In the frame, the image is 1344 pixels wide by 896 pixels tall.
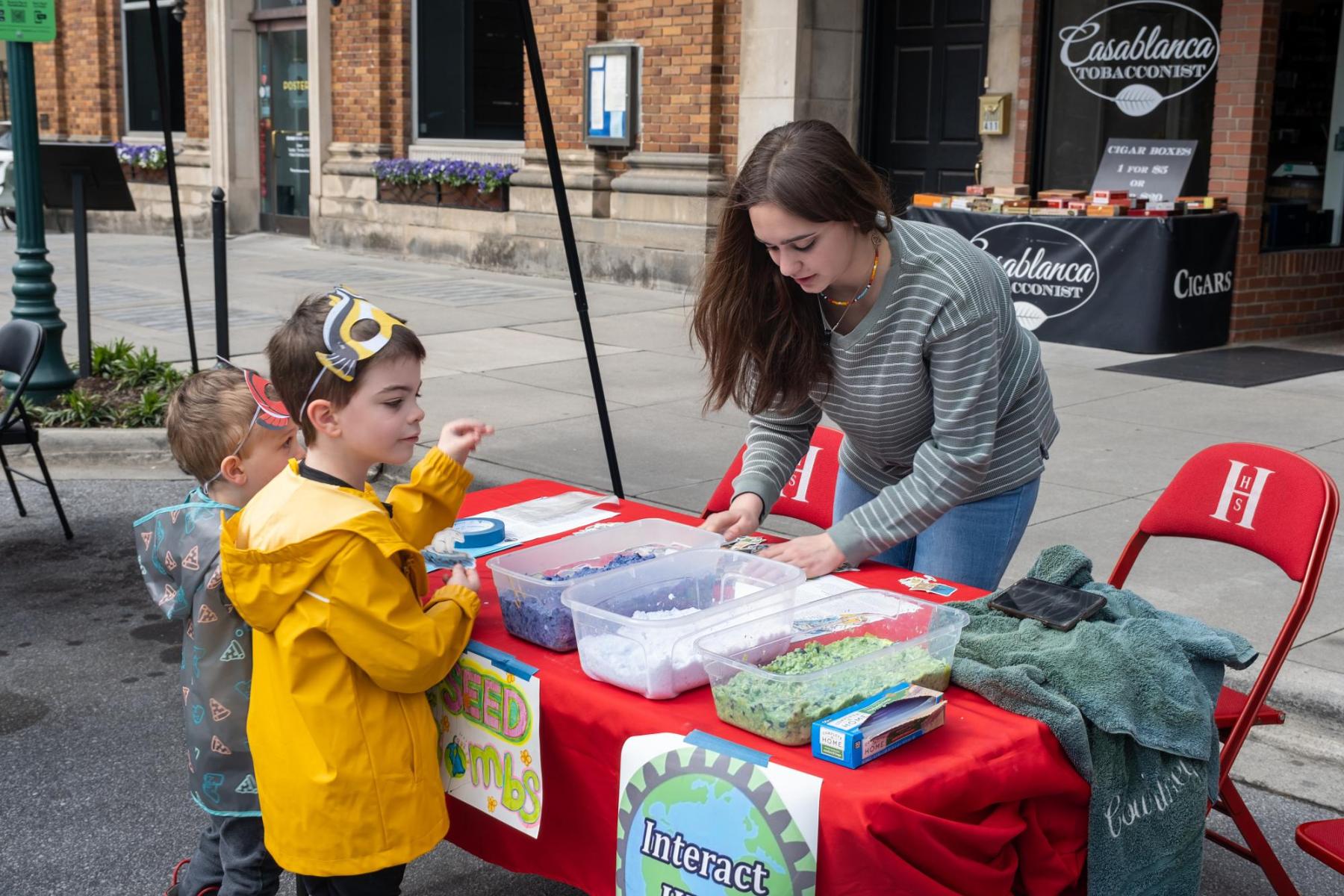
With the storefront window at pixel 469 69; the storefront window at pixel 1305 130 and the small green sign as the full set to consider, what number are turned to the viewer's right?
0

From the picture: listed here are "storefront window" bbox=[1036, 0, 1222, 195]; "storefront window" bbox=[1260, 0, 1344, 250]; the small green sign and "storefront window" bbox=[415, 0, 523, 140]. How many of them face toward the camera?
4

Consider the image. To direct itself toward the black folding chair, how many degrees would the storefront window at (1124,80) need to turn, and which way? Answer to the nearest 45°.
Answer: approximately 45° to its right

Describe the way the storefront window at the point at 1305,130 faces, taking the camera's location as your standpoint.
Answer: facing the viewer

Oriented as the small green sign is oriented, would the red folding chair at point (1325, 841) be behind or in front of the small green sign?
in front

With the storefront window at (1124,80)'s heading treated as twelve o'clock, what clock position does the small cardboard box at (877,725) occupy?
The small cardboard box is roughly at 12 o'clock from the storefront window.

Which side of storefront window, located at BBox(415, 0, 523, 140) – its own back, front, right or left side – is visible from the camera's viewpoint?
front

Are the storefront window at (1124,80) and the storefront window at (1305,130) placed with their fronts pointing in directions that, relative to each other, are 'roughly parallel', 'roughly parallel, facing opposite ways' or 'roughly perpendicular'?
roughly parallel

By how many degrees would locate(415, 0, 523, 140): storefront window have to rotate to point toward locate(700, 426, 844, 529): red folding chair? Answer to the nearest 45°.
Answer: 0° — it already faces it

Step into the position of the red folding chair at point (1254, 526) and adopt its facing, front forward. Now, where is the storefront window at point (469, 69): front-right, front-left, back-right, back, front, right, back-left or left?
right

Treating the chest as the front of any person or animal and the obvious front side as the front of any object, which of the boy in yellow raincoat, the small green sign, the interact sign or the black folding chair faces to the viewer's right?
the boy in yellow raincoat

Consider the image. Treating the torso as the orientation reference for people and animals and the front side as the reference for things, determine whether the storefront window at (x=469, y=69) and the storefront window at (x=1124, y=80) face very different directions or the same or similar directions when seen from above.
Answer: same or similar directions

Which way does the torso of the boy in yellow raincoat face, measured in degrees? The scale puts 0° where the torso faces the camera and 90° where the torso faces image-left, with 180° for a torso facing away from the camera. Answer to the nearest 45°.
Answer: approximately 270°

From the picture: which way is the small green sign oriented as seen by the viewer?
toward the camera

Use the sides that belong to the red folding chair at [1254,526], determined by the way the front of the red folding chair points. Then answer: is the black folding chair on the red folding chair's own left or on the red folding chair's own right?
on the red folding chair's own right

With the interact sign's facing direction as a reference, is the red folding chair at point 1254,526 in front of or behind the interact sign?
behind

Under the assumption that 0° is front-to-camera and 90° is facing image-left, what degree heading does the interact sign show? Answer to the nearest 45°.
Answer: approximately 45°

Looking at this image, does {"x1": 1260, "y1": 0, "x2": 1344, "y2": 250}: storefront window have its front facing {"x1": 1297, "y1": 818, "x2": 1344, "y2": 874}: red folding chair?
yes

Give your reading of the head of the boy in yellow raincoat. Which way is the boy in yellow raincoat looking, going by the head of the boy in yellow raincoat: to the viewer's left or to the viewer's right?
to the viewer's right

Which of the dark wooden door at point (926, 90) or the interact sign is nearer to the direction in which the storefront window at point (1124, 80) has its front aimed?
the interact sign
